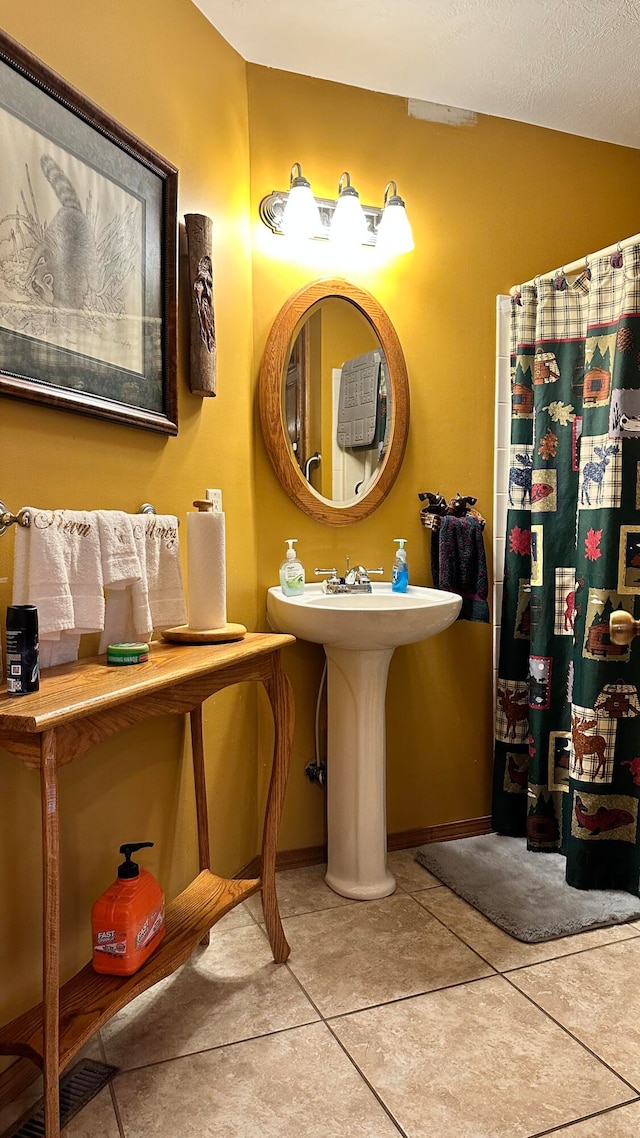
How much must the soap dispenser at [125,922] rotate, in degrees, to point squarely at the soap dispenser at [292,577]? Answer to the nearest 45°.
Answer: approximately 90° to its left

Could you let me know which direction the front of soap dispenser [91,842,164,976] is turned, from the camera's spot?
facing the viewer and to the right of the viewer

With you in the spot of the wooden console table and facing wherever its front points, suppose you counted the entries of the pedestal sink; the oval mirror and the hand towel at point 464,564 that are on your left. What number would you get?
3

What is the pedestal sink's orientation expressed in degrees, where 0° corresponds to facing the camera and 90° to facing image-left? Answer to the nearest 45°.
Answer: approximately 315°

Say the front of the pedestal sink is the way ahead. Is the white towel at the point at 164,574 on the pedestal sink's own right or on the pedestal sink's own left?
on the pedestal sink's own right
